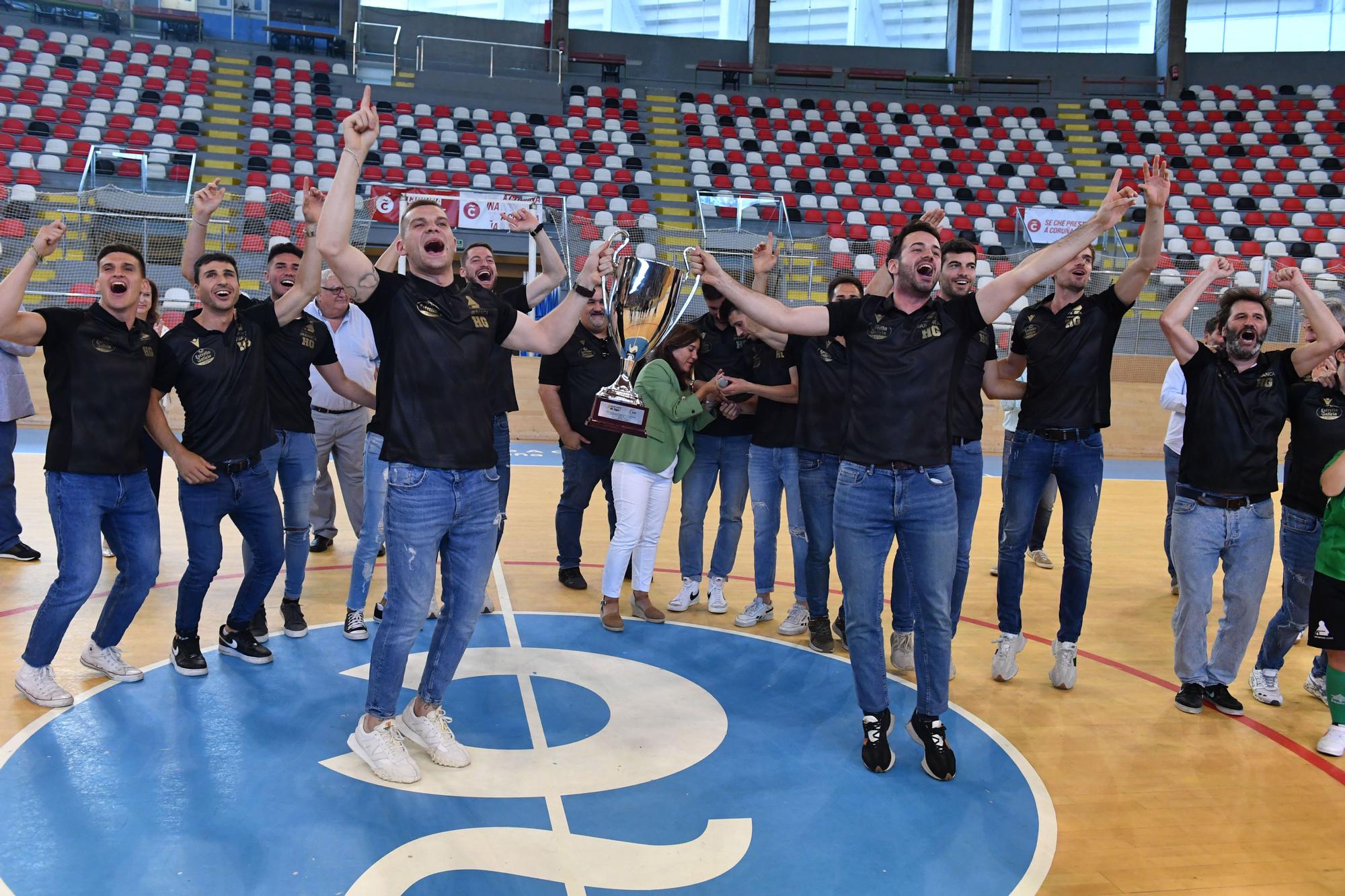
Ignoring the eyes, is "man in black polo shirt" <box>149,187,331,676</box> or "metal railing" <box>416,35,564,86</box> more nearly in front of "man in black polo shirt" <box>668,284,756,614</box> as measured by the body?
the man in black polo shirt

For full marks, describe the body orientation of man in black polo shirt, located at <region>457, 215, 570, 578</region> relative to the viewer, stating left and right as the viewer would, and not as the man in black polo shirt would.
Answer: facing the viewer

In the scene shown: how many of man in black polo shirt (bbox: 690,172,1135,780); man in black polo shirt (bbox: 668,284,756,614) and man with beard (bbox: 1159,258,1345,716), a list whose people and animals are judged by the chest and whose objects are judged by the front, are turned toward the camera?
3

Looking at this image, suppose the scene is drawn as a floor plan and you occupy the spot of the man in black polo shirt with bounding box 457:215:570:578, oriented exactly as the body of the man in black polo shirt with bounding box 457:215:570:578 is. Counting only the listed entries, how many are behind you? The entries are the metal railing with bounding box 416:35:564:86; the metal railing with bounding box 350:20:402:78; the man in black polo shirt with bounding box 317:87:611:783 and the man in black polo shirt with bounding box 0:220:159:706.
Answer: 2

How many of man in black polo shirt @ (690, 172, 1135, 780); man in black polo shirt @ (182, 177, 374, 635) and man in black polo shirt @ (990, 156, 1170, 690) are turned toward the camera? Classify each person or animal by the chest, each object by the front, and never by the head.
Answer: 3

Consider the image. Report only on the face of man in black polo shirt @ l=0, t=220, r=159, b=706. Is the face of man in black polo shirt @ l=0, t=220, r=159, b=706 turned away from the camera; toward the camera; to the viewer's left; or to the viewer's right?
toward the camera

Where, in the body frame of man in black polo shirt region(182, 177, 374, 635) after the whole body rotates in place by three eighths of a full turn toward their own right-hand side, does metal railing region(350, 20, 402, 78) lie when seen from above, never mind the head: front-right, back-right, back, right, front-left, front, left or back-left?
front-right

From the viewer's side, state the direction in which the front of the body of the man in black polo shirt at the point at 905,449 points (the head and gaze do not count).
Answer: toward the camera

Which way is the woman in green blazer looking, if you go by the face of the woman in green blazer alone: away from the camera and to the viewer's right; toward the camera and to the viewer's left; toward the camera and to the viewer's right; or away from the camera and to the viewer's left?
toward the camera and to the viewer's right

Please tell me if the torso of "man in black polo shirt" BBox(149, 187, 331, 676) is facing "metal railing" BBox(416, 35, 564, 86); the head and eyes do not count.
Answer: no

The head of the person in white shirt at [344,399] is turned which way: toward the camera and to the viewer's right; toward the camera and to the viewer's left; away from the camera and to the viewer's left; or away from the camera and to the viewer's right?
toward the camera and to the viewer's right

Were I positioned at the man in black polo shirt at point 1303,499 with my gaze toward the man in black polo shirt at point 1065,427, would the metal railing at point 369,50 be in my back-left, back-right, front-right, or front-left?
front-right

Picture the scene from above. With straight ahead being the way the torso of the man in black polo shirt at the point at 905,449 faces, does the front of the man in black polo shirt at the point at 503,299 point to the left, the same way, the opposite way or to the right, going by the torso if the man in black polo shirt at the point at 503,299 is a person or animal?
the same way

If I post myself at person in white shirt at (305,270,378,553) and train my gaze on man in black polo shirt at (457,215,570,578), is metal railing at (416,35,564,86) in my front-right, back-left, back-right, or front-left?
back-left

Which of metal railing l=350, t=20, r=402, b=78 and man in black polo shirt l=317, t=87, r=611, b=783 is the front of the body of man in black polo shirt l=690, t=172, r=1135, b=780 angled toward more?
the man in black polo shirt

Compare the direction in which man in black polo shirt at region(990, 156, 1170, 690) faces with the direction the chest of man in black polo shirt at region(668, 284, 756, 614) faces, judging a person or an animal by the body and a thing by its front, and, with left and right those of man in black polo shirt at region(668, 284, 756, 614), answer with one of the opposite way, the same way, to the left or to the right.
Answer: the same way

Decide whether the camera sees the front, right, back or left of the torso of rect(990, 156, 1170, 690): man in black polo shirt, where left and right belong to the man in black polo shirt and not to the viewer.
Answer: front
